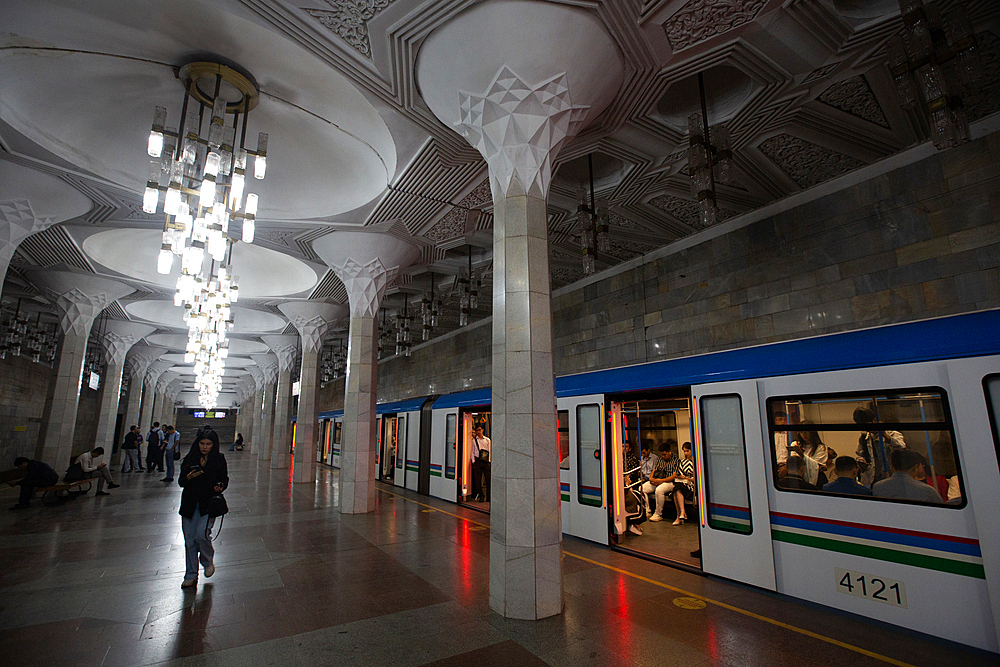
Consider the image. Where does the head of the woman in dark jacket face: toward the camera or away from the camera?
toward the camera

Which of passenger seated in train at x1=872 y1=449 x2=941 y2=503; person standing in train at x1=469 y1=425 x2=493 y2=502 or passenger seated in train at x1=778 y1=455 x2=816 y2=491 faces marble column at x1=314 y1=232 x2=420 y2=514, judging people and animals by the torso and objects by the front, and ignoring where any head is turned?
the person standing in train

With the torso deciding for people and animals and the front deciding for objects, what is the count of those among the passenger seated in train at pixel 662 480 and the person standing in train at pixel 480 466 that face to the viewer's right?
0
